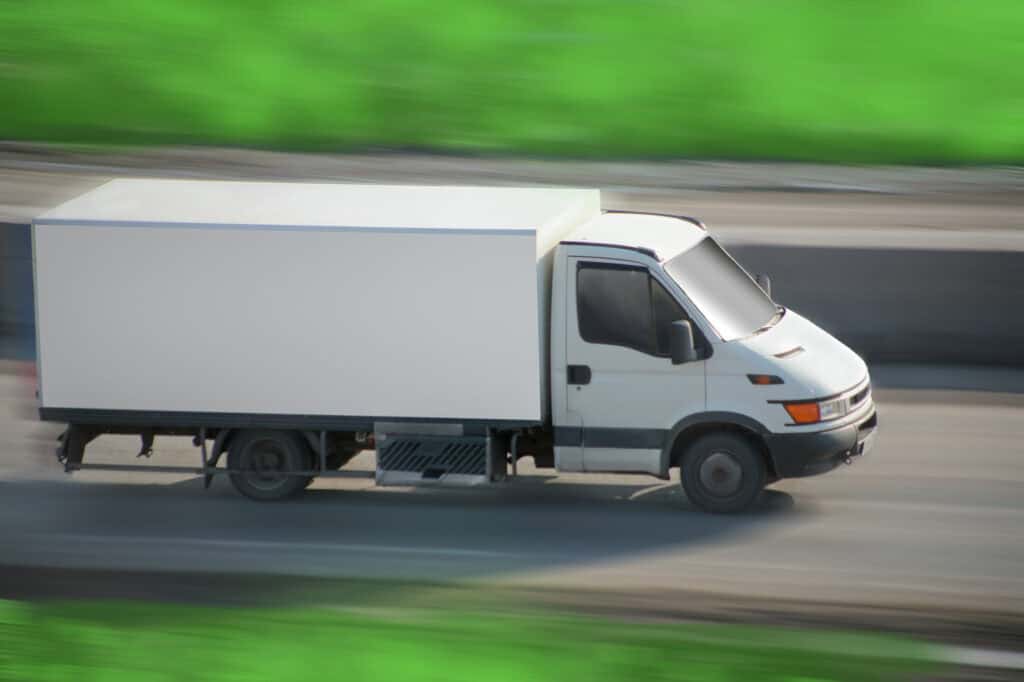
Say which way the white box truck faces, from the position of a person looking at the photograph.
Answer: facing to the right of the viewer
